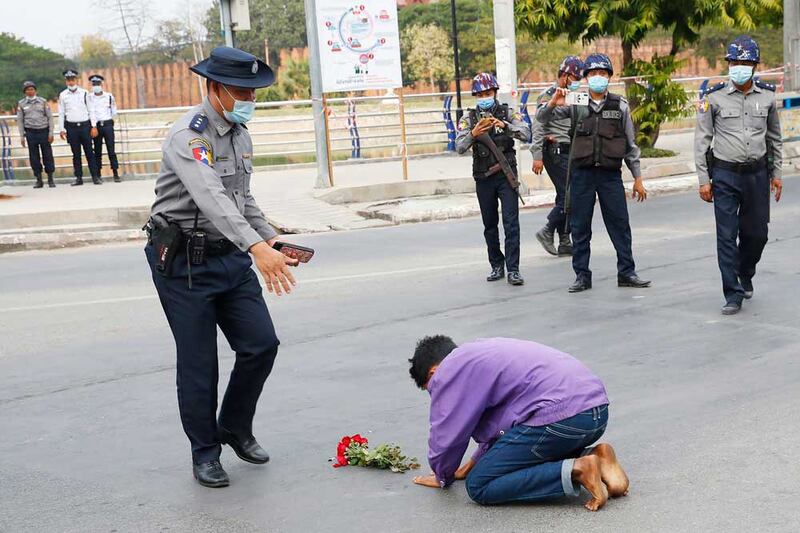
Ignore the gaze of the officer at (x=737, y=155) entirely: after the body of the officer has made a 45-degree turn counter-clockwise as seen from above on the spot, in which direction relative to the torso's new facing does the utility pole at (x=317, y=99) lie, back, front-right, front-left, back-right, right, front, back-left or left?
back

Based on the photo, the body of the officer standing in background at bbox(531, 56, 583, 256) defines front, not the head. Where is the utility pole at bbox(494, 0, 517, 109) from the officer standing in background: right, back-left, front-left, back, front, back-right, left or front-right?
back-left

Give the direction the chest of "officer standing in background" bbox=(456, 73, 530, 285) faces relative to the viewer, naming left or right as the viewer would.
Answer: facing the viewer

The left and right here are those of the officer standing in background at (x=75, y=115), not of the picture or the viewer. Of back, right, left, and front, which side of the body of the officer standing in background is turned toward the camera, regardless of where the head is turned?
front

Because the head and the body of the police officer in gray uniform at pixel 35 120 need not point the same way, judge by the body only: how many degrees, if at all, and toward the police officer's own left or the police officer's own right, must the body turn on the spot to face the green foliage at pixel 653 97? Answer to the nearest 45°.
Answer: approximately 90° to the police officer's own left

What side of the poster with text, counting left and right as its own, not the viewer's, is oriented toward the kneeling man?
front

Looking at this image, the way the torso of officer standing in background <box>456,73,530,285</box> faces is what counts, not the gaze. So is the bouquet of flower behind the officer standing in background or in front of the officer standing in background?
in front

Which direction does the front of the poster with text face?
toward the camera

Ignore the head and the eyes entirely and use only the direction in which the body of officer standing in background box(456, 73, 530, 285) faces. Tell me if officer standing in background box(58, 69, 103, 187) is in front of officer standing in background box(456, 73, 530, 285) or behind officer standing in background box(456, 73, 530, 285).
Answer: behind

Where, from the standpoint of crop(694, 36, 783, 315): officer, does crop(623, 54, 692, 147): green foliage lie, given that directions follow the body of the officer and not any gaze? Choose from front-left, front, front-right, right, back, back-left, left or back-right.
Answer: back

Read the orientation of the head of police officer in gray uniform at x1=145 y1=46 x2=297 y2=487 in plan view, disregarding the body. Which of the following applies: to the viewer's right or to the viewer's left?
to the viewer's right
